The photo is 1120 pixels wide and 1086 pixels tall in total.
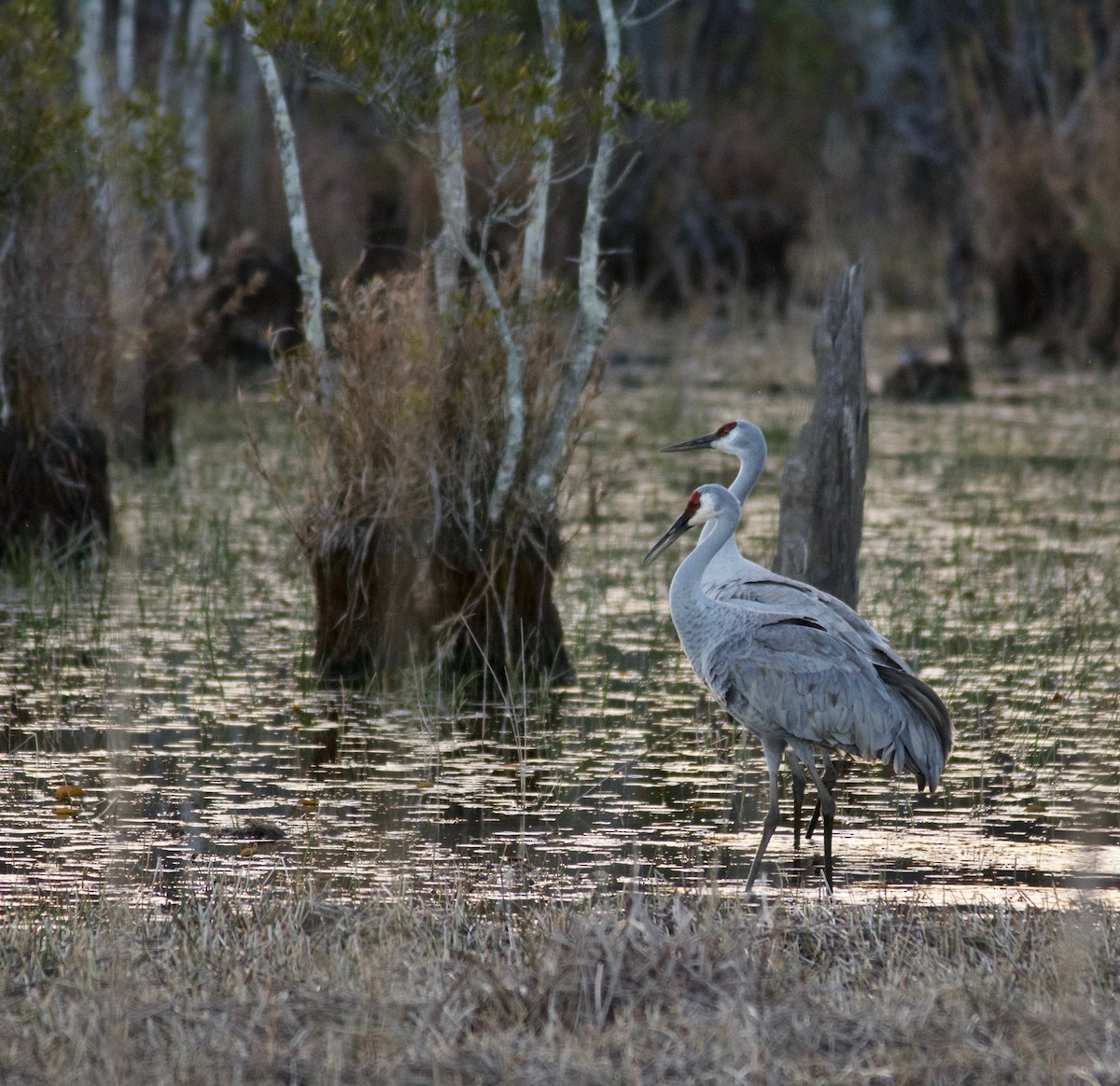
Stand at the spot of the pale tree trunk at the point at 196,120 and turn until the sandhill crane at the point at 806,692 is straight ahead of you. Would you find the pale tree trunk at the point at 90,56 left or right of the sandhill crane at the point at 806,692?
right

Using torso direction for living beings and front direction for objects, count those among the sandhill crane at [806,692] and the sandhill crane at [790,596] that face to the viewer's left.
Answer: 2

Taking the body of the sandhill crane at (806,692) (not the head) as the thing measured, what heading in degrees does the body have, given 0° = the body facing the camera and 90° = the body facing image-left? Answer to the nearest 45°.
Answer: approximately 90°

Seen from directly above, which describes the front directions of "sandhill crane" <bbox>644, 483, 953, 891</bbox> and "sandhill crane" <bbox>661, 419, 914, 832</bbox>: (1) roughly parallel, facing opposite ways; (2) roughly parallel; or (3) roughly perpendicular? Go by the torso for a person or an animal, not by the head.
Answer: roughly parallel

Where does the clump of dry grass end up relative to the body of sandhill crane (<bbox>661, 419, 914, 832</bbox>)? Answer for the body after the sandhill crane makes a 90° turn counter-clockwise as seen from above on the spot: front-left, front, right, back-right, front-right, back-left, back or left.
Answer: back-right

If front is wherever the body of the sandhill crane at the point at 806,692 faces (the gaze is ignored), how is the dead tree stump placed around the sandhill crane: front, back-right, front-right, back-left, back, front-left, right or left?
right

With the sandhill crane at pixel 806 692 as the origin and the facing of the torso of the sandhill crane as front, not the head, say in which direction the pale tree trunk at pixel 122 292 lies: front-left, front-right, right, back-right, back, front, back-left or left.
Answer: front-right

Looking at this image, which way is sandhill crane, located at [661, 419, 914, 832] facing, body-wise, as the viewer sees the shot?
to the viewer's left
